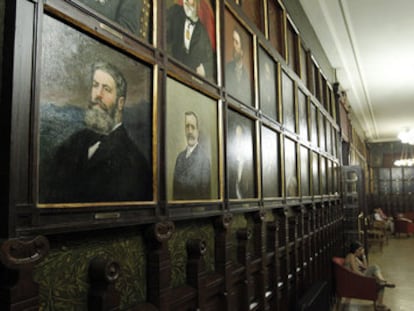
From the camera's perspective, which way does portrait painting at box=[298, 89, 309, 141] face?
to the viewer's right

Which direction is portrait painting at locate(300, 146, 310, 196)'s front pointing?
to the viewer's right

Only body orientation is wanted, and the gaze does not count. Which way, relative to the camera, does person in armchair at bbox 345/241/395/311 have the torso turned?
to the viewer's right

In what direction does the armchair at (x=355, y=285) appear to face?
to the viewer's right

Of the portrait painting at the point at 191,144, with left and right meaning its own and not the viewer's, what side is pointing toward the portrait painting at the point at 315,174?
left

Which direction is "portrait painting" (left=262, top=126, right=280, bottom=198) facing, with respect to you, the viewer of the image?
facing to the right of the viewer

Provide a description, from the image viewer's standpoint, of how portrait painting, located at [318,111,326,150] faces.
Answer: facing to the right of the viewer

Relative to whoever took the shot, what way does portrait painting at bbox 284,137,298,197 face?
facing to the right of the viewer

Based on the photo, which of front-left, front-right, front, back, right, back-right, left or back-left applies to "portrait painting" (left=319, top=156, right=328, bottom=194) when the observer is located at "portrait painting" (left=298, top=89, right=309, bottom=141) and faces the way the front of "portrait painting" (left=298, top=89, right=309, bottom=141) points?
left

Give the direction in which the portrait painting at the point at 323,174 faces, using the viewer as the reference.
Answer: facing to the right of the viewer

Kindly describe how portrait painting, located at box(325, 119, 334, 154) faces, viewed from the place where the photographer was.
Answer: facing to the right of the viewer

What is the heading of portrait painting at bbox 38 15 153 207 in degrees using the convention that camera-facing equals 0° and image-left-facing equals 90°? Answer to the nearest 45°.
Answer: approximately 315°
